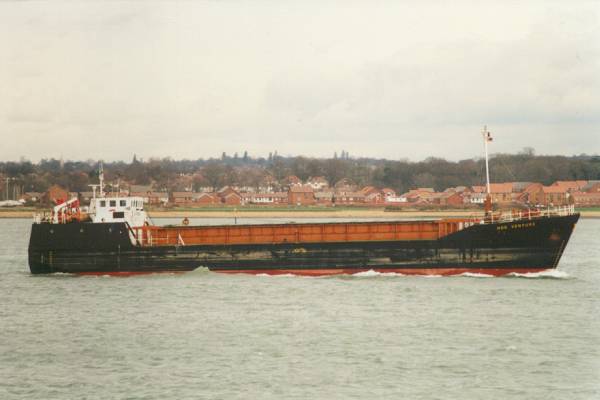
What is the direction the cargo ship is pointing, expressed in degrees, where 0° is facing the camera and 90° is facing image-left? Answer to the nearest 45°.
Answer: approximately 270°
